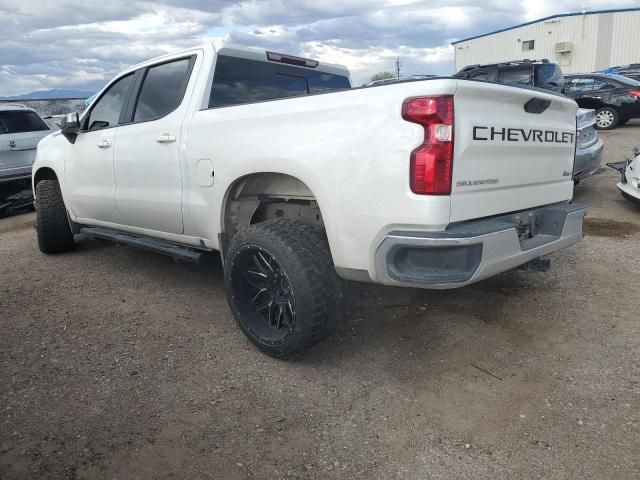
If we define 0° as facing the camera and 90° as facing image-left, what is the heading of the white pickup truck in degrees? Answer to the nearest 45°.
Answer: approximately 135°

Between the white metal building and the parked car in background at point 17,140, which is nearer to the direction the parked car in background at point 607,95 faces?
the parked car in background

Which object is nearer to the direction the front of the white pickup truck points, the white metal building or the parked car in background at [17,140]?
the parked car in background

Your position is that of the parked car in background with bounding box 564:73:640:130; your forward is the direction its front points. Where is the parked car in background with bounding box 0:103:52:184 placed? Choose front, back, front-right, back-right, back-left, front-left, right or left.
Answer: front-left

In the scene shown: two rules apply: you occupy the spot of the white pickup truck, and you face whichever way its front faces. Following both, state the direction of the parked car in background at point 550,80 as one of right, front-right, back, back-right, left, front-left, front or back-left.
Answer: right

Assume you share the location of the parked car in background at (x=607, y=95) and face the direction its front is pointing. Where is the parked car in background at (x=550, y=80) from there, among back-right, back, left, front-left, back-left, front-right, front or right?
left

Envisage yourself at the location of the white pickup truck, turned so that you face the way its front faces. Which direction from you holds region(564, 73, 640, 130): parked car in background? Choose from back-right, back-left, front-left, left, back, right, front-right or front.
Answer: right

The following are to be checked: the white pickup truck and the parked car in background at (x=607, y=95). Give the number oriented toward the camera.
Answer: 0

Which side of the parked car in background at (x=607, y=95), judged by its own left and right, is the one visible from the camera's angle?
left
